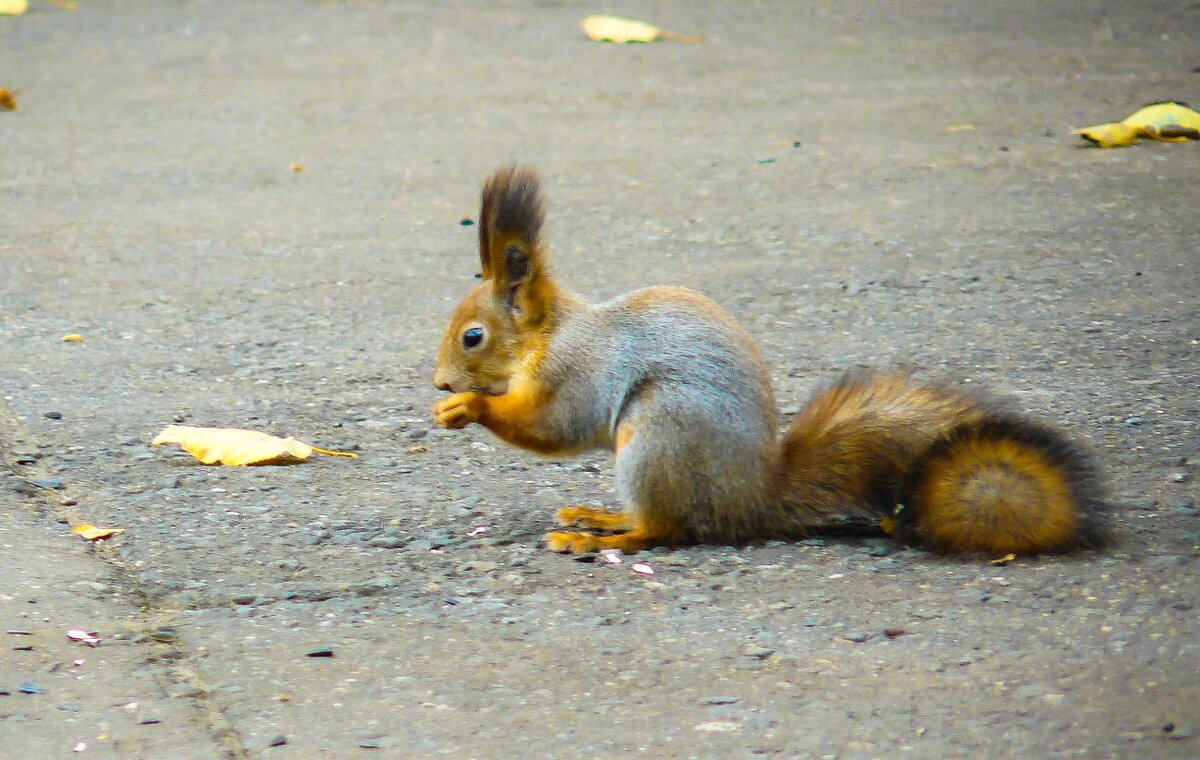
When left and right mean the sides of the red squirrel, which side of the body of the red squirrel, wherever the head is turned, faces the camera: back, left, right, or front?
left

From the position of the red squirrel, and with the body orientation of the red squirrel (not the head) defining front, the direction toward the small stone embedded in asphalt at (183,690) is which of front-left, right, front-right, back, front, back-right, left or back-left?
front-left

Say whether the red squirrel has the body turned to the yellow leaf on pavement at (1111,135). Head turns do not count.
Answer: no

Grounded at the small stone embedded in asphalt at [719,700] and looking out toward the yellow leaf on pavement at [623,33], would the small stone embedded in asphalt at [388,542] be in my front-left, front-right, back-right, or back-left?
front-left

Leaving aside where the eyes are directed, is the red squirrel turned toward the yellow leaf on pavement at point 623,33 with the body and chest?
no

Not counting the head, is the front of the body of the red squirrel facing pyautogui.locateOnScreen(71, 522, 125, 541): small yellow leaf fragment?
yes

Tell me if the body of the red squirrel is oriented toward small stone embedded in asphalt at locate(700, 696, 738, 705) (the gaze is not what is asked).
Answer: no

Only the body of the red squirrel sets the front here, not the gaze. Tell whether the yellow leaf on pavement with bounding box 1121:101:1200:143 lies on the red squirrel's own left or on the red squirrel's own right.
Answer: on the red squirrel's own right
